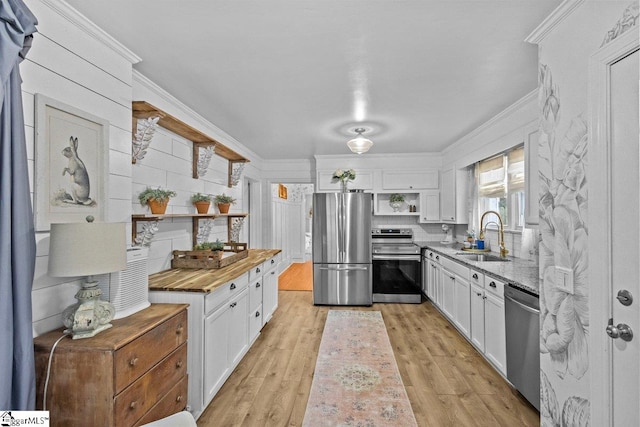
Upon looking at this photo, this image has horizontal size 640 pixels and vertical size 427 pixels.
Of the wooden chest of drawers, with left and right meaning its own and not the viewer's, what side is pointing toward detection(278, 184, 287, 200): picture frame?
left

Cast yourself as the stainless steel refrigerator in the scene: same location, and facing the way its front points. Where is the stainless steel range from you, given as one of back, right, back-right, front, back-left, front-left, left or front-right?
left

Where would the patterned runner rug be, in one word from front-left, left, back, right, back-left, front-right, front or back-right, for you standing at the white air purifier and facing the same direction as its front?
front-left

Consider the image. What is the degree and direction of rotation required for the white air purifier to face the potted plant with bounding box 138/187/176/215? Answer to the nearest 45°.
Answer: approximately 135° to its left

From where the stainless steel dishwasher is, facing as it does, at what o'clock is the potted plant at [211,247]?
The potted plant is roughly at 1 o'clock from the stainless steel dishwasher.

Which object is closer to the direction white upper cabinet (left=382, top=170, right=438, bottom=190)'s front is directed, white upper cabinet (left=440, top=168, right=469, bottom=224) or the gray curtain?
the gray curtain

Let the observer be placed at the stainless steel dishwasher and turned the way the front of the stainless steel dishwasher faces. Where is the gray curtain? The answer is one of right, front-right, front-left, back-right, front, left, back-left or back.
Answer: front

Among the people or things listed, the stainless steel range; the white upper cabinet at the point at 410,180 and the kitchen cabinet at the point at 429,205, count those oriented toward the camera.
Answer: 3

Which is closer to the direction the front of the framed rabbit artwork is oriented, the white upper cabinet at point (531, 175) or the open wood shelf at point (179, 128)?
the white upper cabinet

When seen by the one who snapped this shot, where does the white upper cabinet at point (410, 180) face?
facing the viewer

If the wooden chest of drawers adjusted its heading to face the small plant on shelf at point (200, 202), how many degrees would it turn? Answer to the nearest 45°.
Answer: approximately 90° to its left

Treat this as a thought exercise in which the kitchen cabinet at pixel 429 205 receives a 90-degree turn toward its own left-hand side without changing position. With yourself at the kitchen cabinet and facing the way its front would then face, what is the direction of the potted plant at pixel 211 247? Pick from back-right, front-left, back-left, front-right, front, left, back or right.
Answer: back-right

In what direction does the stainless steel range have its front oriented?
toward the camera

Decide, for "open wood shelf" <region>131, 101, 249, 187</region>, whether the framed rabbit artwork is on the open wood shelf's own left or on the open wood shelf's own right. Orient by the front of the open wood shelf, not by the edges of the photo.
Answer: on the open wood shelf's own right

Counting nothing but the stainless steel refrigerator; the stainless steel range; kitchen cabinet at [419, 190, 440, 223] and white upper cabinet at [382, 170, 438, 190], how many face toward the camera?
4

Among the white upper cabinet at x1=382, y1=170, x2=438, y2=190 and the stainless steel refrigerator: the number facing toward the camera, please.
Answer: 2

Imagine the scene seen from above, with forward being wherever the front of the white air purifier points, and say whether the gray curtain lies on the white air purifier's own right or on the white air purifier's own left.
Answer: on the white air purifier's own right

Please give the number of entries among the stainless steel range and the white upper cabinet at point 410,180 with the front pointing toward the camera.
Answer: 2

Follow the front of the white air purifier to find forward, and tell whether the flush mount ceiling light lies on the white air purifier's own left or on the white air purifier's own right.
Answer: on the white air purifier's own left

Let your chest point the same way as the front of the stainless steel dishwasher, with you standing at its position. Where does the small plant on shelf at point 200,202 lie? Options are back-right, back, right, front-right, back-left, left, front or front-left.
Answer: front-right
